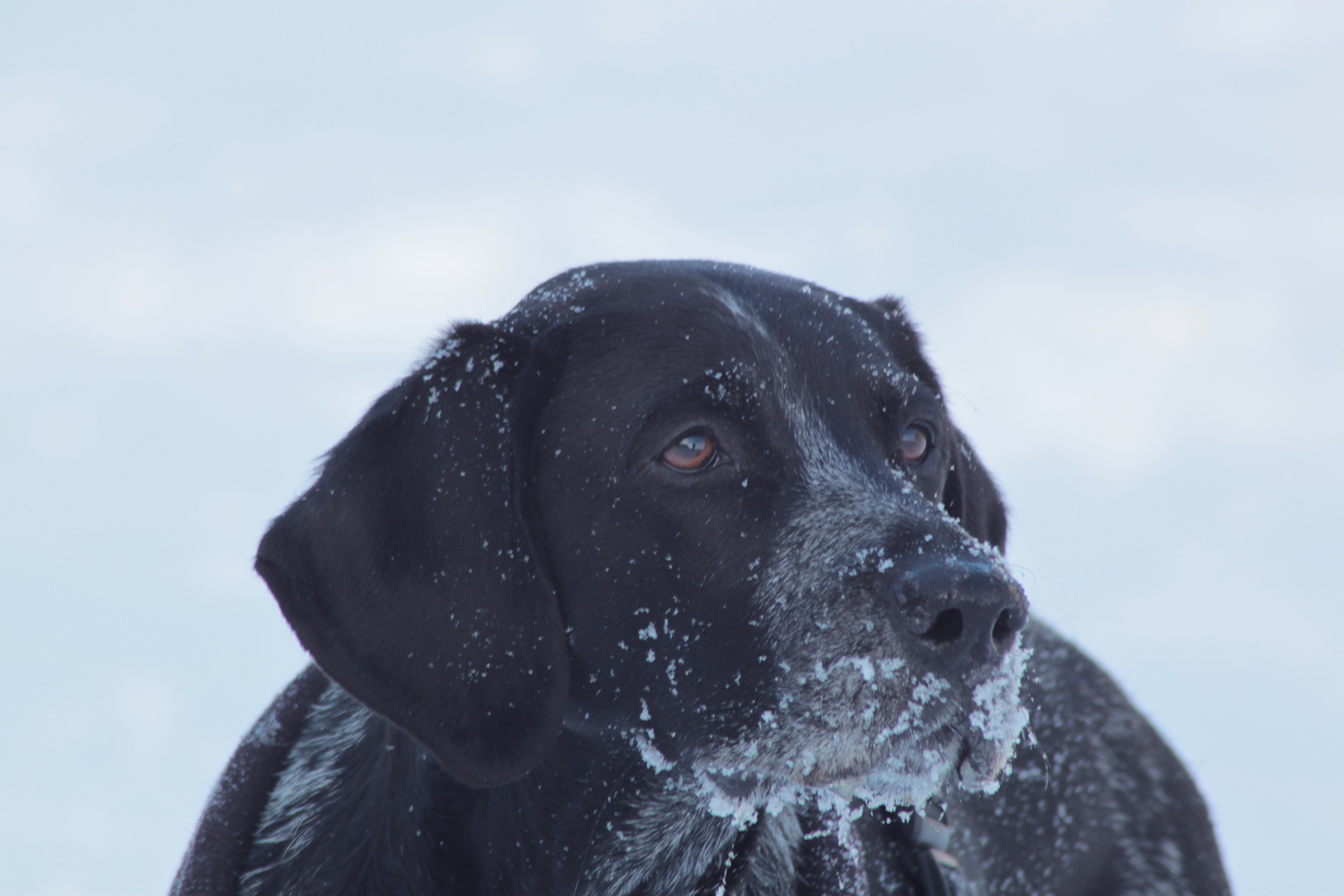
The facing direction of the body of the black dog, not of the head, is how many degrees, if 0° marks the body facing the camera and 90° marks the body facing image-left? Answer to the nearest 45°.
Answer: approximately 315°
